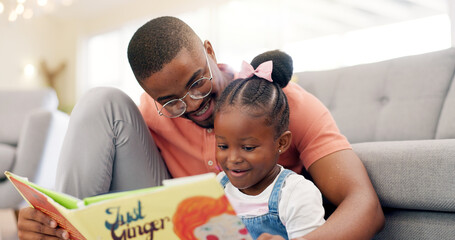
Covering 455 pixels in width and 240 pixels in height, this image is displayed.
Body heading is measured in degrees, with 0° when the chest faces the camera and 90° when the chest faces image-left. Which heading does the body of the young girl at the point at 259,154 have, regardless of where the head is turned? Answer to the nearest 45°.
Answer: approximately 45°

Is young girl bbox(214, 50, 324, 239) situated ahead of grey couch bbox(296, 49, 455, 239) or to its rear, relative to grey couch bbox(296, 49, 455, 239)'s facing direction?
ahead

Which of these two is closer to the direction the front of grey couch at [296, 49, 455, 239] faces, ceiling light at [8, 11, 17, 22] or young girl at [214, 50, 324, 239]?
the young girl

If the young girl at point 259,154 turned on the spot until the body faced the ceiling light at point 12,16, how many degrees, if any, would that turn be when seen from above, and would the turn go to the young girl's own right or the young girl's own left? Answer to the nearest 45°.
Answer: approximately 90° to the young girl's own right

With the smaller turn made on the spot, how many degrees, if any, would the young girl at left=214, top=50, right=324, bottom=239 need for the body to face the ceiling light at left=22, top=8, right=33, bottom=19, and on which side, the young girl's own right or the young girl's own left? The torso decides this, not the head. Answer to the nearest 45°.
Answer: approximately 90° to the young girl's own right

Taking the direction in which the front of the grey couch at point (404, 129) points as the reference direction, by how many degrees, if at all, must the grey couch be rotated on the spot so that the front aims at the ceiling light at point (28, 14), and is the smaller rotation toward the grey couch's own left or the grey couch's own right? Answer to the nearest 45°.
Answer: approximately 90° to the grey couch's own right

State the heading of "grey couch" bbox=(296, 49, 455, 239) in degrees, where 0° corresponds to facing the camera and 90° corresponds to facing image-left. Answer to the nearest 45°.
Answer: approximately 45°

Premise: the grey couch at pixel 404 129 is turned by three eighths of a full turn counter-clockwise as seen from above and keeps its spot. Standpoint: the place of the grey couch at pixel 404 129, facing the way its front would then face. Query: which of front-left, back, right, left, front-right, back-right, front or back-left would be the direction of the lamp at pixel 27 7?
back-left
